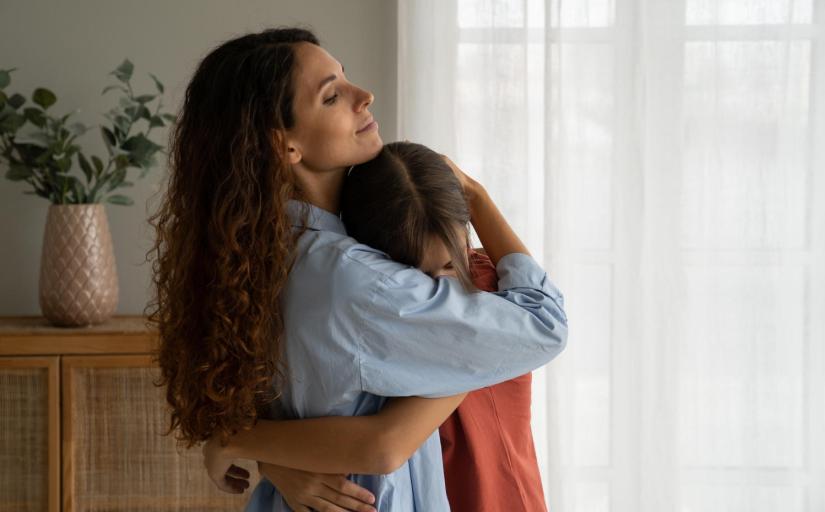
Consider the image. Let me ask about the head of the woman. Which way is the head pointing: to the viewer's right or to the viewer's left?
to the viewer's right

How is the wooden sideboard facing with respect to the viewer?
toward the camera
